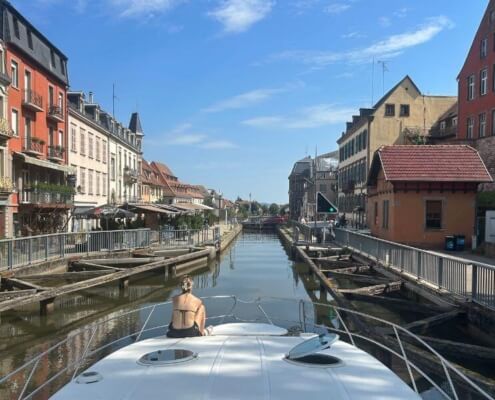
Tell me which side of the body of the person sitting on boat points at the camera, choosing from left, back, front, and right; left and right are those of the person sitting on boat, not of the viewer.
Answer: back

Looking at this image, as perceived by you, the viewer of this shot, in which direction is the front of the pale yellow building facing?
facing to the left of the viewer

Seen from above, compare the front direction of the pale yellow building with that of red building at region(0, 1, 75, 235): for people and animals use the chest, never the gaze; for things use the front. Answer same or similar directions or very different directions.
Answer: very different directions

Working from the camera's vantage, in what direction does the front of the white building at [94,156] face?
facing the viewer and to the right of the viewer

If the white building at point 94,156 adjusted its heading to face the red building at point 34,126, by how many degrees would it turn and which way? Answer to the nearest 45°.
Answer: approximately 45° to its right

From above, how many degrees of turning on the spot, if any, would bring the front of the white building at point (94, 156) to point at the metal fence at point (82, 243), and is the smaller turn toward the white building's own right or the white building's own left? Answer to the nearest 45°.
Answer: approximately 45° to the white building's own right

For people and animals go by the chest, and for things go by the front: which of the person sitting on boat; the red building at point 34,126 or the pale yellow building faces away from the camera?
the person sitting on boat

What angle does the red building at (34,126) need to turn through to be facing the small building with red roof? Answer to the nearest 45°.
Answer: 0° — it already faces it

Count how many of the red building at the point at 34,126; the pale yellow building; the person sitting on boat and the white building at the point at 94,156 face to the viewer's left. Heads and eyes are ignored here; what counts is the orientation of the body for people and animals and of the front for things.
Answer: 1

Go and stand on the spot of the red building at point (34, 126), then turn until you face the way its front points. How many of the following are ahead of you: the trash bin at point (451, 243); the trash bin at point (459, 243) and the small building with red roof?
3

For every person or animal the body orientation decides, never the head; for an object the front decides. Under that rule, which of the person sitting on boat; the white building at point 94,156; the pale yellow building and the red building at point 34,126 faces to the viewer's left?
the pale yellow building

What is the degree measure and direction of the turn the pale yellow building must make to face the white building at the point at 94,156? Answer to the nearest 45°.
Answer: approximately 45° to its left

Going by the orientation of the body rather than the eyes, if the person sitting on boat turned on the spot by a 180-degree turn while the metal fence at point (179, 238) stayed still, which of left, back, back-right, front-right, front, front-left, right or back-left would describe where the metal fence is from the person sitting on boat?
back

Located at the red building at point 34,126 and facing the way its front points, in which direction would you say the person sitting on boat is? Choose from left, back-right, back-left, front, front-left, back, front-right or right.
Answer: front-right
